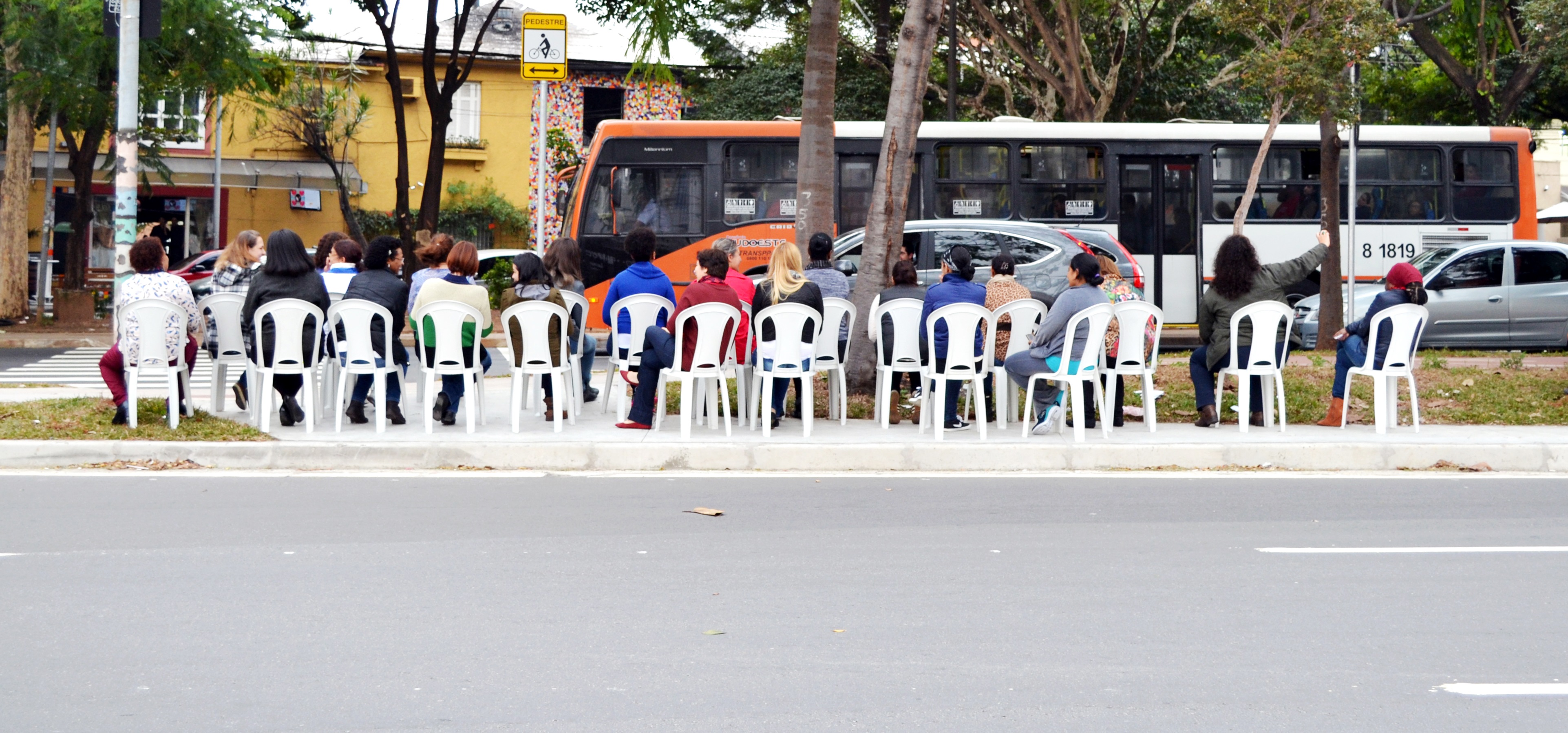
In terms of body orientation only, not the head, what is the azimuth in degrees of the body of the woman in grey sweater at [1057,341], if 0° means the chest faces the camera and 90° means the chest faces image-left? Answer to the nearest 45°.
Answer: approximately 135°

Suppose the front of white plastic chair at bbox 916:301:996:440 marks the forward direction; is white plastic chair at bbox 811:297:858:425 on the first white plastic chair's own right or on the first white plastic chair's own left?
on the first white plastic chair's own left

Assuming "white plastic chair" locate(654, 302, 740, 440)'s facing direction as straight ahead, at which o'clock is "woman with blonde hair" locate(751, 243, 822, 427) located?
The woman with blonde hair is roughly at 3 o'clock from the white plastic chair.

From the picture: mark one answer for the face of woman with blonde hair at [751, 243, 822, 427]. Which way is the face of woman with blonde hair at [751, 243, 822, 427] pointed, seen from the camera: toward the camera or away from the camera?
away from the camera

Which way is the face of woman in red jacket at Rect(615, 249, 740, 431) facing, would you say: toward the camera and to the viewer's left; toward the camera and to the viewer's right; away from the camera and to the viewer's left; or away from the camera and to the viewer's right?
away from the camera and to the viewer's left

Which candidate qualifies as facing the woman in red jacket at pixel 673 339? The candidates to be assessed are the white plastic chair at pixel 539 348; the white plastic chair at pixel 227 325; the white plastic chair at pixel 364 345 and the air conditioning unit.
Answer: the air conditioning unit

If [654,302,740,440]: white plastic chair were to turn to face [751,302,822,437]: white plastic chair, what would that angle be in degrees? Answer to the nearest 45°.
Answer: approximately 135° to its right

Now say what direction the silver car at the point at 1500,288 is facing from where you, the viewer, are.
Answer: facing to the left of the viewer

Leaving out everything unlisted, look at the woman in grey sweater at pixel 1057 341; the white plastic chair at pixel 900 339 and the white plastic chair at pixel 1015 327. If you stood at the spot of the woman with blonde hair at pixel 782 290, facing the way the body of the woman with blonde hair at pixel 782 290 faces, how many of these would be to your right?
3

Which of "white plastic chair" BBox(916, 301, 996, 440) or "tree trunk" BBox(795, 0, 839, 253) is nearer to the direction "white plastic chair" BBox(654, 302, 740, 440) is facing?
the tree trunk

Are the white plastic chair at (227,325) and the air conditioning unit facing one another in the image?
yes

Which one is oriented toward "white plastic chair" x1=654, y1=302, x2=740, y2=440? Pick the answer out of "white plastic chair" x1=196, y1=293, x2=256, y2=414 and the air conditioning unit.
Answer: the air conditioning unit

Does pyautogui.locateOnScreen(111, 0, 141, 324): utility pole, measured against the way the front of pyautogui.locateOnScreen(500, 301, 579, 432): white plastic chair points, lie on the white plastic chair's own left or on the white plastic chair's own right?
on the white plastic chair's own left
